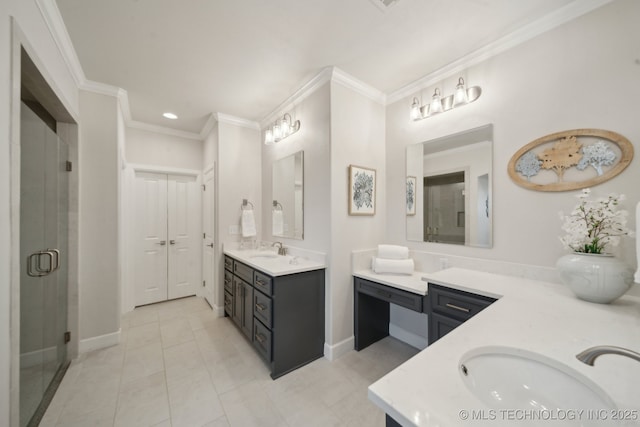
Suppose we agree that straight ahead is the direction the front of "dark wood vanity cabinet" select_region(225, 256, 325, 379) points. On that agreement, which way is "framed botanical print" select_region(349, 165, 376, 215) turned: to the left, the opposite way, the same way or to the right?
to the left

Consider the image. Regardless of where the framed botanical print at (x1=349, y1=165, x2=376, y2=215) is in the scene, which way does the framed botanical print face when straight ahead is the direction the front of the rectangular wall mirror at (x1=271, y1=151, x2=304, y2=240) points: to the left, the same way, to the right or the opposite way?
to the left

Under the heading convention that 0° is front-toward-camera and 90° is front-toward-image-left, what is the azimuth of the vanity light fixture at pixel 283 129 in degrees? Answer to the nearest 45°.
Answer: approximately 45°

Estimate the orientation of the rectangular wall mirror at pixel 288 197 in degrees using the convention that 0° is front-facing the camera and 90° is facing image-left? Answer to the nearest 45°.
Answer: approximately 45°
